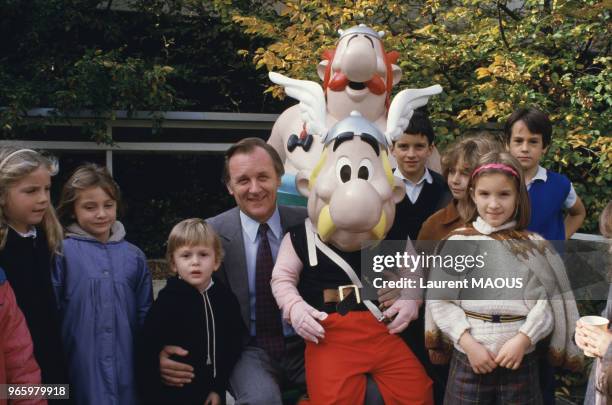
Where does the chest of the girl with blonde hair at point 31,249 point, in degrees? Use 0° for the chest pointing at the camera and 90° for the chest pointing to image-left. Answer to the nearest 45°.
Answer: approximately 315°

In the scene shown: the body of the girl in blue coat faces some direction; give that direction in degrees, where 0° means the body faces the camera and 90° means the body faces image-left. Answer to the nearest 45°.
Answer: approximately 0°

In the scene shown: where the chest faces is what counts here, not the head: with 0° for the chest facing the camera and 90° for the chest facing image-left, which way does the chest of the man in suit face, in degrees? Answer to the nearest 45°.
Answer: approximately 0°

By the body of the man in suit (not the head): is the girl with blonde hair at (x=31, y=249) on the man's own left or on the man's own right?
on the man's own right
